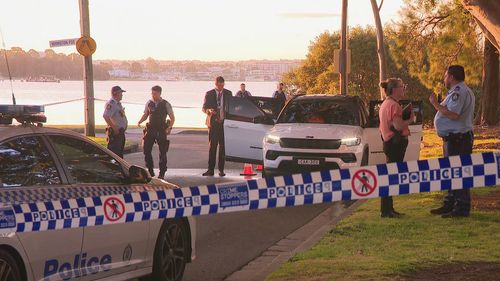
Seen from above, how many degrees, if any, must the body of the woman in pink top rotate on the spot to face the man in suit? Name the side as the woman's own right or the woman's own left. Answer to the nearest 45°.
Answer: approximately 135° to the woman's own left

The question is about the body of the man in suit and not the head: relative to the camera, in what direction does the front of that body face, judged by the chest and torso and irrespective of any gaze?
toward the camera

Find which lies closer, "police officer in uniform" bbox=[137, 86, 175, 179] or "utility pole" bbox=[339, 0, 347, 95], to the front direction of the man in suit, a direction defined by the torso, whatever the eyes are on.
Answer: the police officer in uniform

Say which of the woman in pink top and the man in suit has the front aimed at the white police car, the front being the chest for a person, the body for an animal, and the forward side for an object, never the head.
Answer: the man in suit

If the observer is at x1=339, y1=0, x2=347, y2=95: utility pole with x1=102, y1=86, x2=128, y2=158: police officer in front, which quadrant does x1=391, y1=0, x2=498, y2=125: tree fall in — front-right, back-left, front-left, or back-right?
back-left

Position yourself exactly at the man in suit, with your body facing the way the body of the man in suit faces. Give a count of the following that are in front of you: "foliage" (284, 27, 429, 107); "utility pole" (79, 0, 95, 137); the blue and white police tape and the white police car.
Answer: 2

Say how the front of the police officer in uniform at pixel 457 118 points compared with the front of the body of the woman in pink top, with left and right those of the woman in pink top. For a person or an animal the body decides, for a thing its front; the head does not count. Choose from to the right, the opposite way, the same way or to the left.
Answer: the opposite way

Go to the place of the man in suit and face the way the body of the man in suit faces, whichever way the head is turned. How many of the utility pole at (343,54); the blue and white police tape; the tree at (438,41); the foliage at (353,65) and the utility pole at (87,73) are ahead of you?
1

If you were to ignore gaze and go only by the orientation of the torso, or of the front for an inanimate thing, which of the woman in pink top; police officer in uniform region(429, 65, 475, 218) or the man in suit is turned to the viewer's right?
the woman in pink top

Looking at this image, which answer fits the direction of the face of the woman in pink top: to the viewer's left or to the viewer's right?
to the viewer's right

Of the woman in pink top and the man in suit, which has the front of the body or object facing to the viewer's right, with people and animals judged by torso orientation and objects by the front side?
the woman in pink top

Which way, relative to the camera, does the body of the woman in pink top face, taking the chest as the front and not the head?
to the viewer's right

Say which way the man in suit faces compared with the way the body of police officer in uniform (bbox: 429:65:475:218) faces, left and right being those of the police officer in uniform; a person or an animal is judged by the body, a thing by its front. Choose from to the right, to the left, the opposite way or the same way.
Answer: to the left

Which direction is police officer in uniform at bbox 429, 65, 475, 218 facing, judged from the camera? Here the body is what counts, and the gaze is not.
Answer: to the viewer's left
